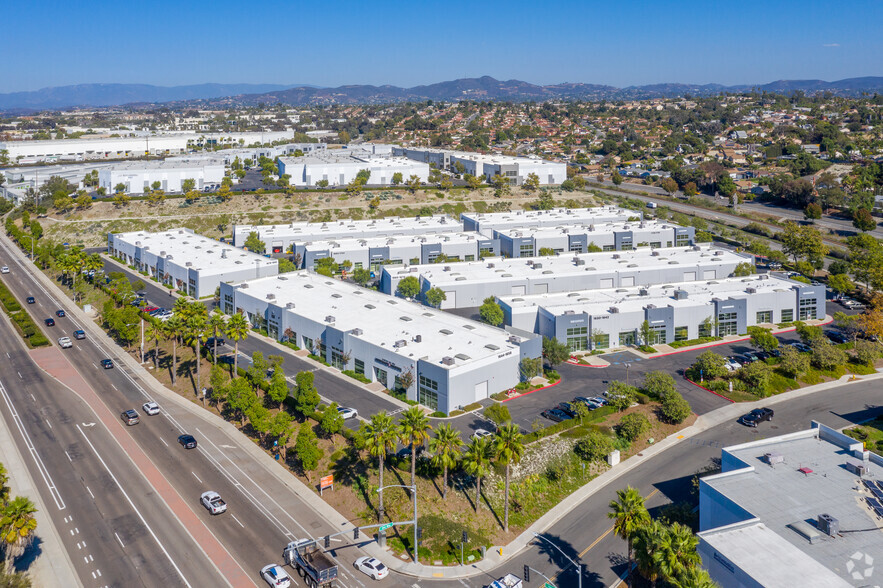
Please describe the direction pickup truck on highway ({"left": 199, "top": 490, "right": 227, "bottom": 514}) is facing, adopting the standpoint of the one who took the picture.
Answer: facing away from the viewer and to the left of the viewer

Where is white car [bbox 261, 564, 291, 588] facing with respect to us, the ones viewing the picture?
facing away from the viewer and to the left of the viewer

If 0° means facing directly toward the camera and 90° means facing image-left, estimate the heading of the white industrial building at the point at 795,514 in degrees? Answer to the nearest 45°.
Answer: approximately 45°

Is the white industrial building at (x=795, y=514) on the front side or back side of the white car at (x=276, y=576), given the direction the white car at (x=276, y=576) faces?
on the back side
